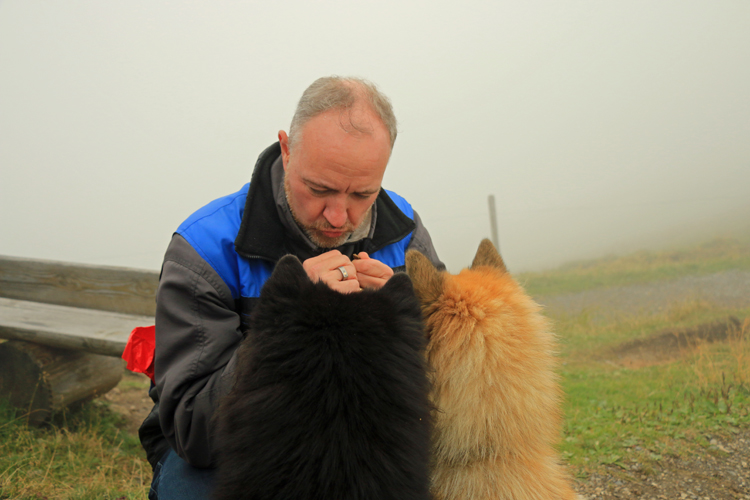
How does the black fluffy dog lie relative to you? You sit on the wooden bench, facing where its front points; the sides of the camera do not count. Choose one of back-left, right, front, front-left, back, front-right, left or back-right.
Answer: front-left

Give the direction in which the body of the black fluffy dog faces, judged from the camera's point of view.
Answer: away from the camera

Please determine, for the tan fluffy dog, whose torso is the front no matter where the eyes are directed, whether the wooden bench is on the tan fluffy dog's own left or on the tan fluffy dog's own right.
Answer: on the tan fluffy dog's own left

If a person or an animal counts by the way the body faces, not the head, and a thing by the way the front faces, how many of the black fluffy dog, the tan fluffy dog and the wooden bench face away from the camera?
2

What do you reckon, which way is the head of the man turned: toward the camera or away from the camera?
toward the camera

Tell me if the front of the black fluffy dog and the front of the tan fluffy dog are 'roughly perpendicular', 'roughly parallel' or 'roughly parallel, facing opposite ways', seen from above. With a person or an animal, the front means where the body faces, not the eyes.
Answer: roughly parallel

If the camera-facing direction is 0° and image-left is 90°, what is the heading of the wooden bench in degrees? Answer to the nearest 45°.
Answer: approximately 45°

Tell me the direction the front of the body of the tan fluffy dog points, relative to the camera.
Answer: away from the camera

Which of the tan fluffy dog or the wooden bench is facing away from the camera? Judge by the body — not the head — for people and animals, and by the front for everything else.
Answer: the tan fluffy dog

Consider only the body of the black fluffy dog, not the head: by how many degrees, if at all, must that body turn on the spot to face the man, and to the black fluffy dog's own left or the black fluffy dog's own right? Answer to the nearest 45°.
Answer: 0° — it already faces them

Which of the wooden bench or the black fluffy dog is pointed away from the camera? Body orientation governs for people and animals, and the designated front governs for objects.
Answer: the black fluffy dog
